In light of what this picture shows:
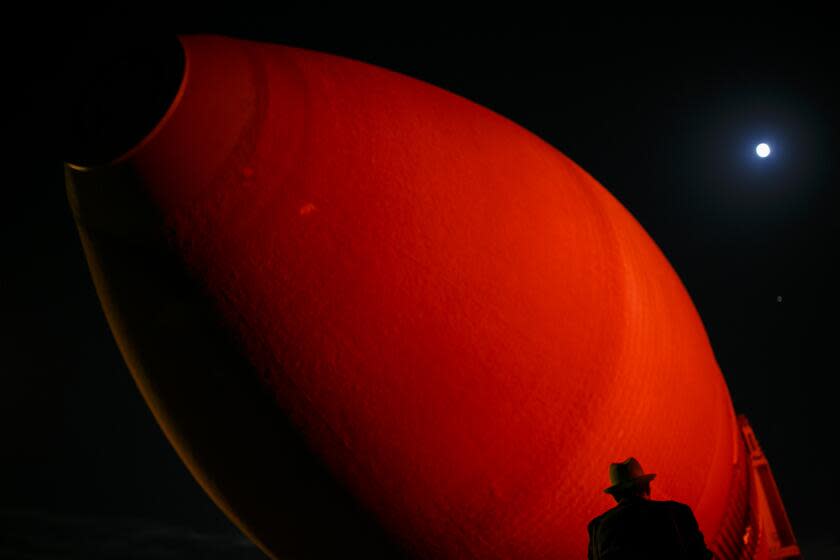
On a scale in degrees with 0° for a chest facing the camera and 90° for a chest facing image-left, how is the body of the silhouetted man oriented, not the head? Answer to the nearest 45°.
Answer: approximately 180°
